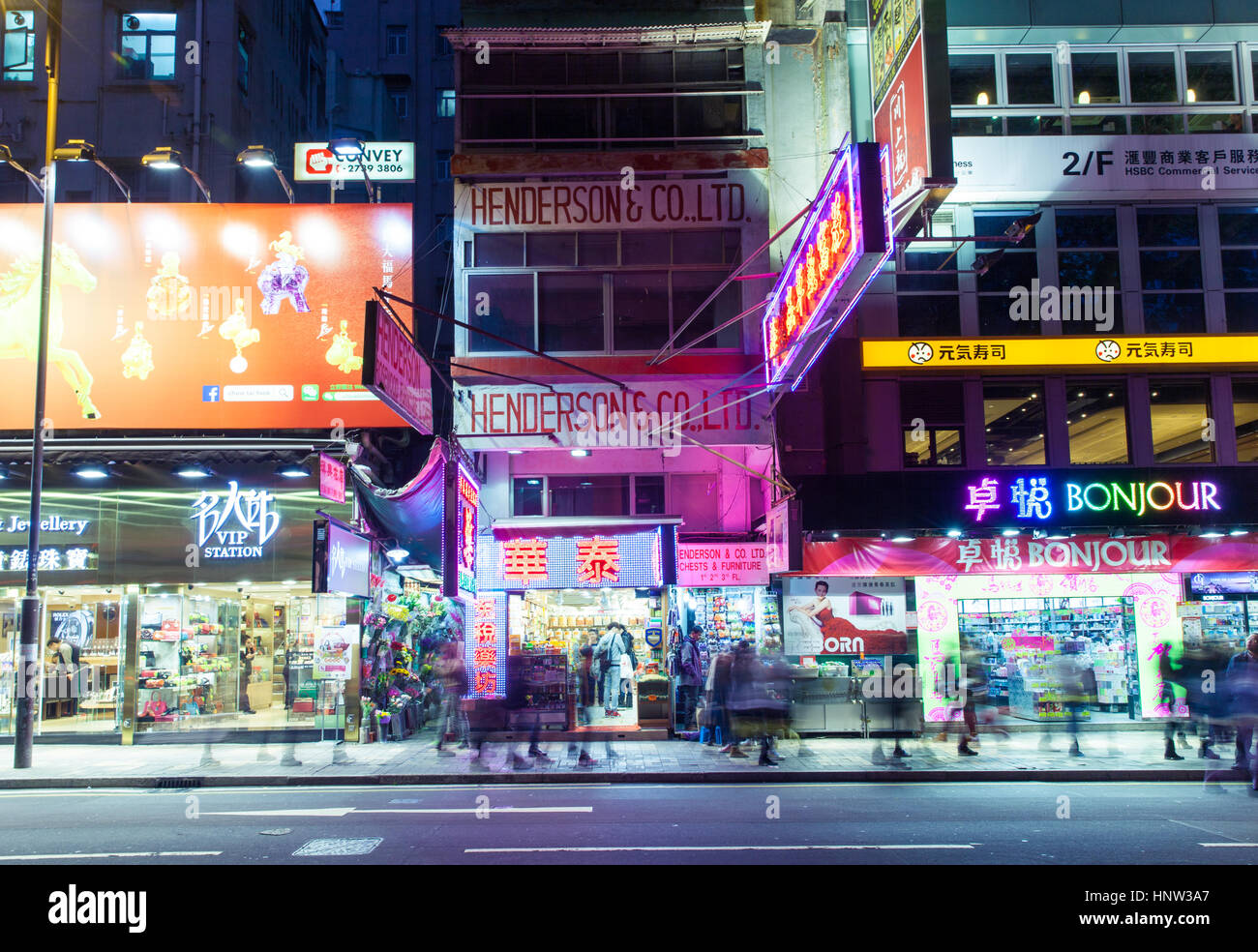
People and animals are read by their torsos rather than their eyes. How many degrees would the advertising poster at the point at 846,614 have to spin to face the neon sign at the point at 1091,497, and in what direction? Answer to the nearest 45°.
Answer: approximately 90° to its left

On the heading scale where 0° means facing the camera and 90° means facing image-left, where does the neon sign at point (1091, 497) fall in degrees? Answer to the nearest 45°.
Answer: approximately 0°

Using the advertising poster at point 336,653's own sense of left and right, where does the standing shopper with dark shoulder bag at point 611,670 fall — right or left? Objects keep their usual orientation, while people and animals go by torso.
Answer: on its left

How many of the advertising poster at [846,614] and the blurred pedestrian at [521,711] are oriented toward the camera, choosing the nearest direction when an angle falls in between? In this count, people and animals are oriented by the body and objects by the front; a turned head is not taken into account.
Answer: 1
